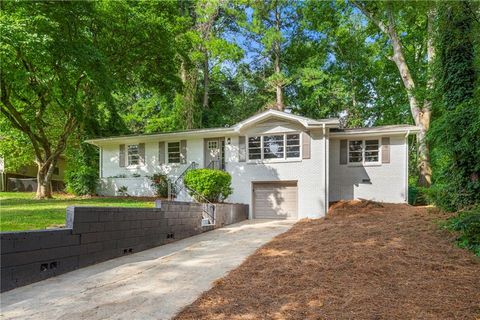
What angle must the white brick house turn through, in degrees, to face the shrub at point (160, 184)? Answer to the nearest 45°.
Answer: approximately 90° to its right

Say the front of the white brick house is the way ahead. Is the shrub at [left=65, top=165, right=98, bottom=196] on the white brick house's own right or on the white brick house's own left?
on the white brick house's own right

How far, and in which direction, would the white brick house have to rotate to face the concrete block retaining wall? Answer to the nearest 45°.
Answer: approximately 45° to its right

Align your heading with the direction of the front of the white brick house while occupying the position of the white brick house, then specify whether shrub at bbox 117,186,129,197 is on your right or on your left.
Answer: on your right

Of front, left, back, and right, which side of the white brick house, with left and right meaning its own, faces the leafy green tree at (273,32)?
back

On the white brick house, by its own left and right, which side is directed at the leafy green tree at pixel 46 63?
right

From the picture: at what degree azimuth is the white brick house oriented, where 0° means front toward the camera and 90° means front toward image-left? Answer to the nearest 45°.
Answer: approximately 0°
